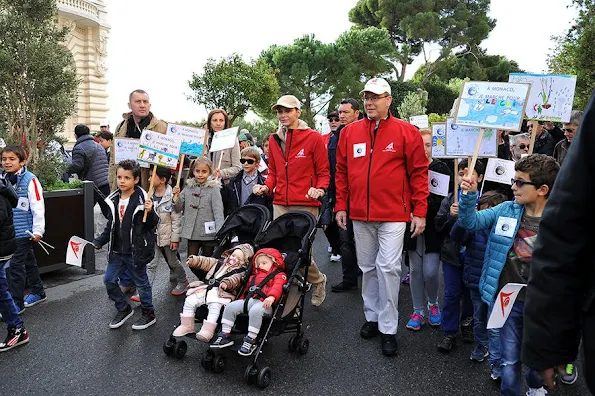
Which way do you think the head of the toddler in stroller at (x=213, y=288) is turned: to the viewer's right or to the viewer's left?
to the viewer's left

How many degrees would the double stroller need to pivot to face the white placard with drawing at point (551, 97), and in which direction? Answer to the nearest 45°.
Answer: approximately 135° to its left

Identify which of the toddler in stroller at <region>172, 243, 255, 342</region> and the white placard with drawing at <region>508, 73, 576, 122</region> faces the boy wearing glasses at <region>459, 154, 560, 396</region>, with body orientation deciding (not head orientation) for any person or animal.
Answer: the white placard with drawing

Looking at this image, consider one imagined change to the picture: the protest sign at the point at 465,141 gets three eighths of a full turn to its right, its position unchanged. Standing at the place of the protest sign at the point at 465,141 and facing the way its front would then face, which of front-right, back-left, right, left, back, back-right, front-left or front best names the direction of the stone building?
front

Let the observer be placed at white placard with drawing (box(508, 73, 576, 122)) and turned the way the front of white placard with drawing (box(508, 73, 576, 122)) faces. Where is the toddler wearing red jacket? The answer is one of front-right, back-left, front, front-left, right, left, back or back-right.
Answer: front-right

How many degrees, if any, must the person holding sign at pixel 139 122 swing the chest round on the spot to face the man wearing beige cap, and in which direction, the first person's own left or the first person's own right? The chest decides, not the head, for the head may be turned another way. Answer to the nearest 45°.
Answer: approximately 45° to the first person's own left

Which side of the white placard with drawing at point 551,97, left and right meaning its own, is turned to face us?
front

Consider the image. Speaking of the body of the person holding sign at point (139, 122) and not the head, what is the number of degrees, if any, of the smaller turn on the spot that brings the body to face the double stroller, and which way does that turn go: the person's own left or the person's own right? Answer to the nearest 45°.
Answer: approximately 45° to the person's own left

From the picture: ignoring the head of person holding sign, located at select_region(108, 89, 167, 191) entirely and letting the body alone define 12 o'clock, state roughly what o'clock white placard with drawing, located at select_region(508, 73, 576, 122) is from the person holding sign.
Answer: The white placard with drawing is roughly at 10 o'clock from the person holding sign.

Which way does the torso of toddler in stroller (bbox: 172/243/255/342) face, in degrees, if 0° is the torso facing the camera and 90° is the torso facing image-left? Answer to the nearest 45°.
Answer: approximately 45°

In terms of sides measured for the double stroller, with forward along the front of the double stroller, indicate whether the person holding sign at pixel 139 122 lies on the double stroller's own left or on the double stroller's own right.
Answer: on the double stroller's own right

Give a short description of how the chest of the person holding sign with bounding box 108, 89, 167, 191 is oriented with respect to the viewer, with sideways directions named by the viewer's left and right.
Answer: facing the viewer

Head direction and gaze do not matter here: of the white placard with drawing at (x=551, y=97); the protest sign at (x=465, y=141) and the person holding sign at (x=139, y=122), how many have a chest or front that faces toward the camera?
3

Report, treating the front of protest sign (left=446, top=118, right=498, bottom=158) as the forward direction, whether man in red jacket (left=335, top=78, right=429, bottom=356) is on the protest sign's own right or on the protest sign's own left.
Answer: on the protest sign's own right
